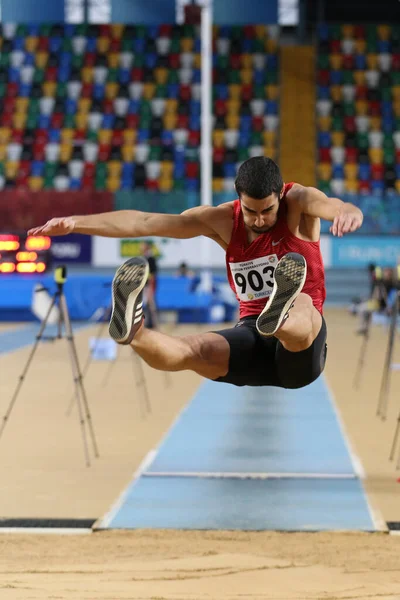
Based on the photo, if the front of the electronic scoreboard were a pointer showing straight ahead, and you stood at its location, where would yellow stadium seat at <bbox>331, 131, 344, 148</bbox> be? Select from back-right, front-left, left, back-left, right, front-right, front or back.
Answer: back-left

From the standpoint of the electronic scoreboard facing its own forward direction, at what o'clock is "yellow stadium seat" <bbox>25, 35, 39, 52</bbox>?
The yellow stadium seat is roughly at 6 o'clock from the electronic scoreboard.

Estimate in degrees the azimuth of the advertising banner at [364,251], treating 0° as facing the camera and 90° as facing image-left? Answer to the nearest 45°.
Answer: approximately 0°

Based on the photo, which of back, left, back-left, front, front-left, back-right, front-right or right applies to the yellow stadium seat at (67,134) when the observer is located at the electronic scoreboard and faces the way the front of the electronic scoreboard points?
back

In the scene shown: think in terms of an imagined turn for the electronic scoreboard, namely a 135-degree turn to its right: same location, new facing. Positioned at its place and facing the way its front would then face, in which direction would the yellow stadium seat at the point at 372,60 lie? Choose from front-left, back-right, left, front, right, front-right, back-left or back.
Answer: right

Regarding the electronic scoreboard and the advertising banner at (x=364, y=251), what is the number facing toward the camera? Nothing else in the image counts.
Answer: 2

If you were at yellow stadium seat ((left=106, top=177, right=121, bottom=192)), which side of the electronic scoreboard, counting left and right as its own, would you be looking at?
back

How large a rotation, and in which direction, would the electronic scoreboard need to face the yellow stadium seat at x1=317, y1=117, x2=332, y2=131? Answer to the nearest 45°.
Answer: approximately 135° to its left

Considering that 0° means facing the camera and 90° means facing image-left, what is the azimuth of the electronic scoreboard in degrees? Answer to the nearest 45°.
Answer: approximately 0°

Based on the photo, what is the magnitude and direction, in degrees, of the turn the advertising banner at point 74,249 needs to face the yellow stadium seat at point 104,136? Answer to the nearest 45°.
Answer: approximately 180°

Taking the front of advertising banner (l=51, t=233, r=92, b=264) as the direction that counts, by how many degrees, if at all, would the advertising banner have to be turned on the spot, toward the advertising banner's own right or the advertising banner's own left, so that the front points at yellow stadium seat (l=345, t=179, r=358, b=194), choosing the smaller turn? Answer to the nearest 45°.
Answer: approximately 90° to the advertising banner's own left
